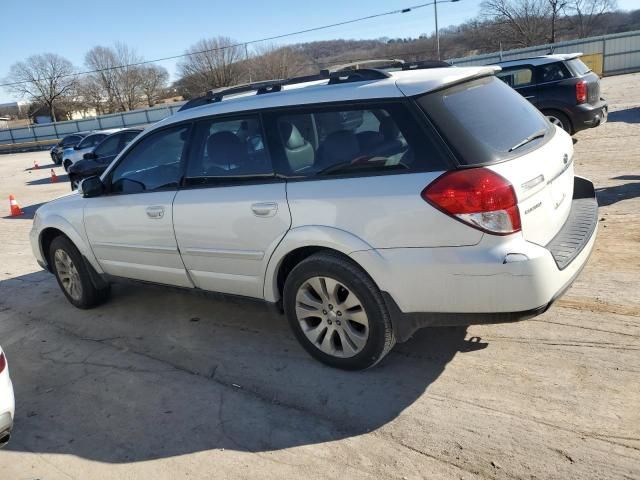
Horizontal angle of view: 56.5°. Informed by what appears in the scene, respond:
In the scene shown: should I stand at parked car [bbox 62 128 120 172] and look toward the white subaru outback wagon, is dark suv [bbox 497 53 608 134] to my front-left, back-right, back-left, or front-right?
front-left

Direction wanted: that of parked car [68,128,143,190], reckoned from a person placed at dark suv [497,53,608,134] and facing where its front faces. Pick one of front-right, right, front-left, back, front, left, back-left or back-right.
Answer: front-left

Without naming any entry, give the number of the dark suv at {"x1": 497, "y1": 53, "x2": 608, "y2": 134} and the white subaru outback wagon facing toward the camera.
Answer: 0

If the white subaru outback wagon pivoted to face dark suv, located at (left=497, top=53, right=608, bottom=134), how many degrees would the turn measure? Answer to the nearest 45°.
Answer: approximately 90° to its right

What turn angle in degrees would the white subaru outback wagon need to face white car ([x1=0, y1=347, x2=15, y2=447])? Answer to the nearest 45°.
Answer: approximately 45° to its left

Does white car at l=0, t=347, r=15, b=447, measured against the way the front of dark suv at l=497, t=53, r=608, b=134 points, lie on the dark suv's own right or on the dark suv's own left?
on the dark suv's own left

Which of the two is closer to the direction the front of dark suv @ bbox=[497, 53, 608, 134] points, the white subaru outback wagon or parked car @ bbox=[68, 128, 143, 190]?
the parked car

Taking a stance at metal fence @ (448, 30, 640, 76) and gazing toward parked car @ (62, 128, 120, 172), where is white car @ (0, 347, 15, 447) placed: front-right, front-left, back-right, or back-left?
front-left

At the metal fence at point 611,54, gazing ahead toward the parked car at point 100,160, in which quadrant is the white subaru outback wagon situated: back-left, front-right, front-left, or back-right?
front-left

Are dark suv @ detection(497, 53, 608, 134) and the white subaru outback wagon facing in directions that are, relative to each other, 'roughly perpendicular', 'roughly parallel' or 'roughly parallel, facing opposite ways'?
roughly parallel

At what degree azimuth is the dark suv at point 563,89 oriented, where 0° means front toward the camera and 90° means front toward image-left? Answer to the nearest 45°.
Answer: approximately 135°

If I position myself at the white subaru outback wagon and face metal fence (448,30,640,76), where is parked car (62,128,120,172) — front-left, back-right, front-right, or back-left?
front-left

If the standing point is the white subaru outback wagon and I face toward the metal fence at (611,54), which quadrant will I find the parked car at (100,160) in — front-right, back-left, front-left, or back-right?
front-left

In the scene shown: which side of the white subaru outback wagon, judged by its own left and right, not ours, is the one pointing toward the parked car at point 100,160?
front

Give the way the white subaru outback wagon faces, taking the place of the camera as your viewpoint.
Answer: facing away from the viewer and to the left of the viewer

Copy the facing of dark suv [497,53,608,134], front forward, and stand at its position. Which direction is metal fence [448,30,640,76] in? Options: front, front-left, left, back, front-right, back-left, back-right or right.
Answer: front-right

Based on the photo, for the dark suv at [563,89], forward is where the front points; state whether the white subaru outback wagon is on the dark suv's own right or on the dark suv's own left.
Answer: on the dark suv's own left

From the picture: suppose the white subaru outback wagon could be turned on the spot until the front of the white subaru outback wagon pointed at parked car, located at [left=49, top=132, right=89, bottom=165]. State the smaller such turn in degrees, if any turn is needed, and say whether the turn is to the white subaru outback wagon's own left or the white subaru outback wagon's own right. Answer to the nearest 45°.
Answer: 0° — it already faces it
